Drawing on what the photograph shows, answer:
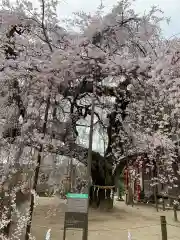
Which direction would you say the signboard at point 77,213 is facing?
toward the camera
